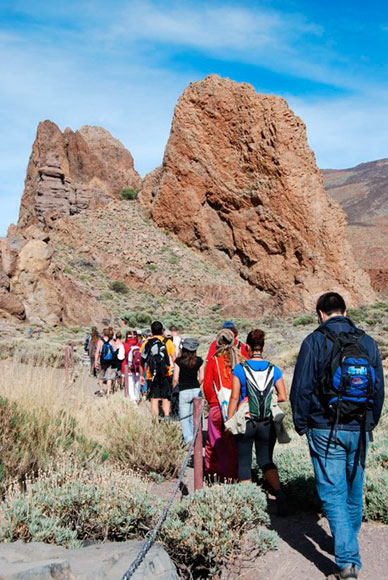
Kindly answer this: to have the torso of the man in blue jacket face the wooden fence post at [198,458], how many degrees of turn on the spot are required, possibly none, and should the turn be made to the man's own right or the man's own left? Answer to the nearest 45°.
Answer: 0° — they already face it

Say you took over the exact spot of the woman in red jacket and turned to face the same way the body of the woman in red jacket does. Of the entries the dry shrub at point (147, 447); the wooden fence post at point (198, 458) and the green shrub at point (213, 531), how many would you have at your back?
2

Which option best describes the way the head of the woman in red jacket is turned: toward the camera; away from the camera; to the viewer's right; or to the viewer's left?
away from the camera

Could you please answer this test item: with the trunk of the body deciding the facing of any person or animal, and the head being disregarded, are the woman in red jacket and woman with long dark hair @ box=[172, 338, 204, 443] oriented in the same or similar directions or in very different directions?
same or similar directions

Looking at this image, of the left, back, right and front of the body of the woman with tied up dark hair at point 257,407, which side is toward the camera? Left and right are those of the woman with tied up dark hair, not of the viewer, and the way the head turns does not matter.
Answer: back

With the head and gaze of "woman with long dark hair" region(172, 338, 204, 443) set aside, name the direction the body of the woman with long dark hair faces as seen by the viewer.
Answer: away from the camera

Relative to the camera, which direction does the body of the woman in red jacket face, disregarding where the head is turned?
away from the camera

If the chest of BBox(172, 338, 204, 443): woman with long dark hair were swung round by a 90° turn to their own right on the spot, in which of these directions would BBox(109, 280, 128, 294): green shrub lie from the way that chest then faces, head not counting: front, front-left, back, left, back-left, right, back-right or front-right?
left

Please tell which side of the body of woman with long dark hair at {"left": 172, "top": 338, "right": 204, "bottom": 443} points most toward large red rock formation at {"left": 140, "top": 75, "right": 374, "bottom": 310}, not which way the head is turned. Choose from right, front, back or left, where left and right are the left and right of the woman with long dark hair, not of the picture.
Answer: front

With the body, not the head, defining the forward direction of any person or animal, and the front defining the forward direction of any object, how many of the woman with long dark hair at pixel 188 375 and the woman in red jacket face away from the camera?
2

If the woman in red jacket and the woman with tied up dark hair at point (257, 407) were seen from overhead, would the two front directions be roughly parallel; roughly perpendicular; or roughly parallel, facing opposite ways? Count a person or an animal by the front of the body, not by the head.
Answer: roughly parallel

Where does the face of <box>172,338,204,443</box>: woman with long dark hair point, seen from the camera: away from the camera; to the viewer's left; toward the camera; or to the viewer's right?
away from the camera

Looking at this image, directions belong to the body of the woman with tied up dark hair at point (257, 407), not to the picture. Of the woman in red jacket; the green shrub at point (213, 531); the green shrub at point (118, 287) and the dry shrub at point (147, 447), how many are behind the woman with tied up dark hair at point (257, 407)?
1

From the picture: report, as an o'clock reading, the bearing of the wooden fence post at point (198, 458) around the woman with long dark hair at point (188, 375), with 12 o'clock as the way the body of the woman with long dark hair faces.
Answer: The wooden fence post is roughly at 6 o'clock from the woman with long dark hair.
